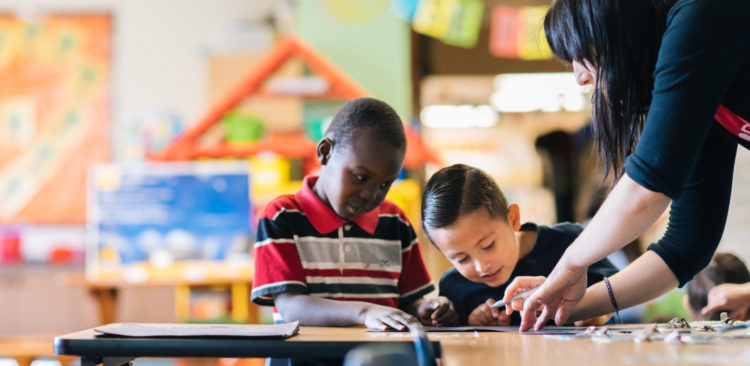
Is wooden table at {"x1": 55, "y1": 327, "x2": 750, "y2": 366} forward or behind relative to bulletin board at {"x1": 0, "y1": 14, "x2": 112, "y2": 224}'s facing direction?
forward

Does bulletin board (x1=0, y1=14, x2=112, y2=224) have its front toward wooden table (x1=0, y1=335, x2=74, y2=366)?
yes

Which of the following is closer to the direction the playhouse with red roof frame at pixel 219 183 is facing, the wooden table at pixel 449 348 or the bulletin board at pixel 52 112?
the wooden table

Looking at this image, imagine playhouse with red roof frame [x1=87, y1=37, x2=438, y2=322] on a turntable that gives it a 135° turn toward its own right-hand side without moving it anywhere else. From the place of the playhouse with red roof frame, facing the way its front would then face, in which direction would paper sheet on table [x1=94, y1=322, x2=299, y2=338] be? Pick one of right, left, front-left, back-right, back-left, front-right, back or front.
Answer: back-left

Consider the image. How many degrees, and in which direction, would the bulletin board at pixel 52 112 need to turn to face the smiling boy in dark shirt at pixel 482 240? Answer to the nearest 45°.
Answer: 0° — it already faces them

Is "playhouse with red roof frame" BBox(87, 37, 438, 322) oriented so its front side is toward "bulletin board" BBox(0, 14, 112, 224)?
no

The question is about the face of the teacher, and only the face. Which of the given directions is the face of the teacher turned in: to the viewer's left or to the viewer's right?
to the viewer's left

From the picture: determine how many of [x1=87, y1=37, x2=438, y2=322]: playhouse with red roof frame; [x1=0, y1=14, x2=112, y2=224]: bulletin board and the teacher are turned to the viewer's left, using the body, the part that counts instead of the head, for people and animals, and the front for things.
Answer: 1

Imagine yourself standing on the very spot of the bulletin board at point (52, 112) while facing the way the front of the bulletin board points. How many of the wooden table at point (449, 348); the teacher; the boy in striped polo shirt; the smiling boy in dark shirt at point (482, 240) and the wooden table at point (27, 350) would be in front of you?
5

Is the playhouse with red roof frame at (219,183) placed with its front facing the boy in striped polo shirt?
yes

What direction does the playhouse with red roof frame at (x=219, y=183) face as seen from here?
toward the camera

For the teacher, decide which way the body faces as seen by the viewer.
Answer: to the viewer's left

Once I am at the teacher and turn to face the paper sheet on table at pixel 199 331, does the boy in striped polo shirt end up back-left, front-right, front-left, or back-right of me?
front-right

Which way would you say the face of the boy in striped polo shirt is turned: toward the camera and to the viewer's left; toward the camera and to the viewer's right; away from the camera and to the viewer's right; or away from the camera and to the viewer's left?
toward the camera and to the viewer's right

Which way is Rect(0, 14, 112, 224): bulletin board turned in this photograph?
toward the camera

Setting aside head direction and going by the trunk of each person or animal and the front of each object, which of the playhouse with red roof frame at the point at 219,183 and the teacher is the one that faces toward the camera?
the playhouse with red roof frame

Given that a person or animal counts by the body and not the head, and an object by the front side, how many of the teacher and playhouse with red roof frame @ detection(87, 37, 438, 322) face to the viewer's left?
1

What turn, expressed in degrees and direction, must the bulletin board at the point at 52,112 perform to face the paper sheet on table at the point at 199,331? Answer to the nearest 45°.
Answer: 0° — it already faces it

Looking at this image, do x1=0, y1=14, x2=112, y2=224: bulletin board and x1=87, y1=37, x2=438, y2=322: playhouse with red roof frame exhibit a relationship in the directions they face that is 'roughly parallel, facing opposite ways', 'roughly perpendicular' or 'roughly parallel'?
roughly parallel

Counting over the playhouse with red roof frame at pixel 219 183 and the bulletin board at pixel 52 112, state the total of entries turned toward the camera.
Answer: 2

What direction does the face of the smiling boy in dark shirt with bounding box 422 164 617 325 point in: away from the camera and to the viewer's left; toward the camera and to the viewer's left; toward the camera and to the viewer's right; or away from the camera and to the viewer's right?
toward the camera and to the viewer's left
